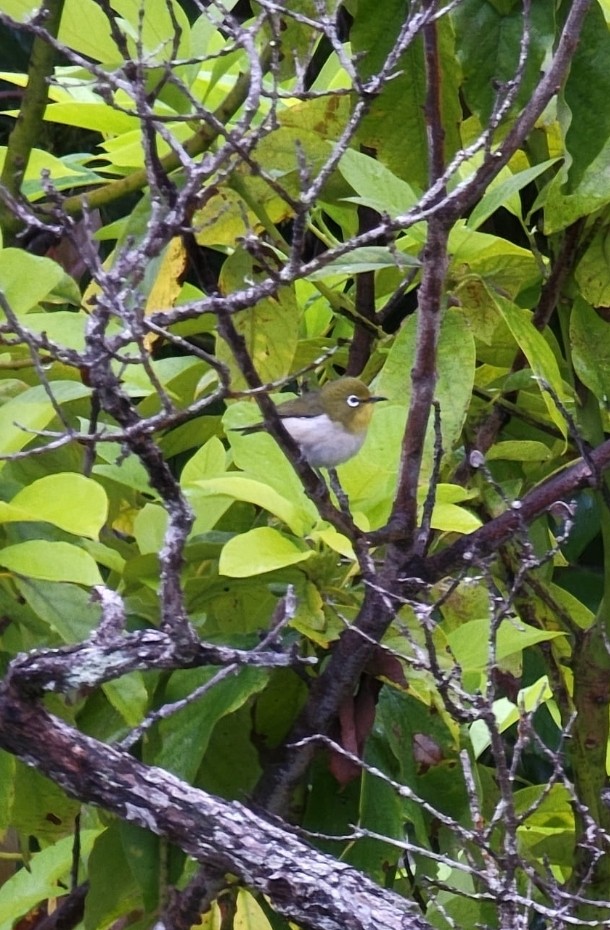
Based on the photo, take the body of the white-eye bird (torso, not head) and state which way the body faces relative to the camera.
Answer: to the viewer's right

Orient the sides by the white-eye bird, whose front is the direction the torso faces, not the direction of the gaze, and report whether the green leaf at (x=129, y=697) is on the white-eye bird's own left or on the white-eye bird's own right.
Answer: on the white-eye bird's own right

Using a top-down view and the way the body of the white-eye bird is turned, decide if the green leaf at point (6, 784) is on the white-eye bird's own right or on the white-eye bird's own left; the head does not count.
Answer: on the white-eye bird's own right
